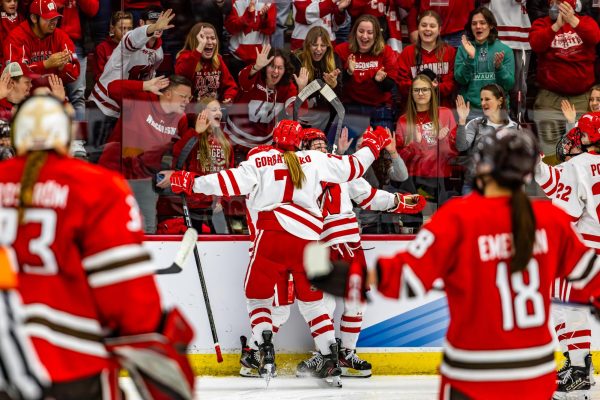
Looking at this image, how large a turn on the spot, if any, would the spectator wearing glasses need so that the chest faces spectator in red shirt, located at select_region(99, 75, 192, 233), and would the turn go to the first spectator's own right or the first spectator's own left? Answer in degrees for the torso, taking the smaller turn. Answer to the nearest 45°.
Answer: approximately 90° to the first spectator's own right

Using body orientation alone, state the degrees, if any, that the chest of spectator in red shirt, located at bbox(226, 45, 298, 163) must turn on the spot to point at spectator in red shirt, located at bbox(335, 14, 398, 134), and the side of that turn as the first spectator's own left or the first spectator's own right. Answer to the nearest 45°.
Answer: approximately 90° to the first spectator's own left

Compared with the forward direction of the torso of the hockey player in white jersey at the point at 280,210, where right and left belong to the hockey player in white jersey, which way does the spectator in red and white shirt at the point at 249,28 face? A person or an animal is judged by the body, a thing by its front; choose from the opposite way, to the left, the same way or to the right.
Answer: the opposite way

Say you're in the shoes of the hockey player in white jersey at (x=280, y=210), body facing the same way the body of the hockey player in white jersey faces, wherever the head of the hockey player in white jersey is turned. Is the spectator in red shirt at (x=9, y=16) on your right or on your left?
on your left
